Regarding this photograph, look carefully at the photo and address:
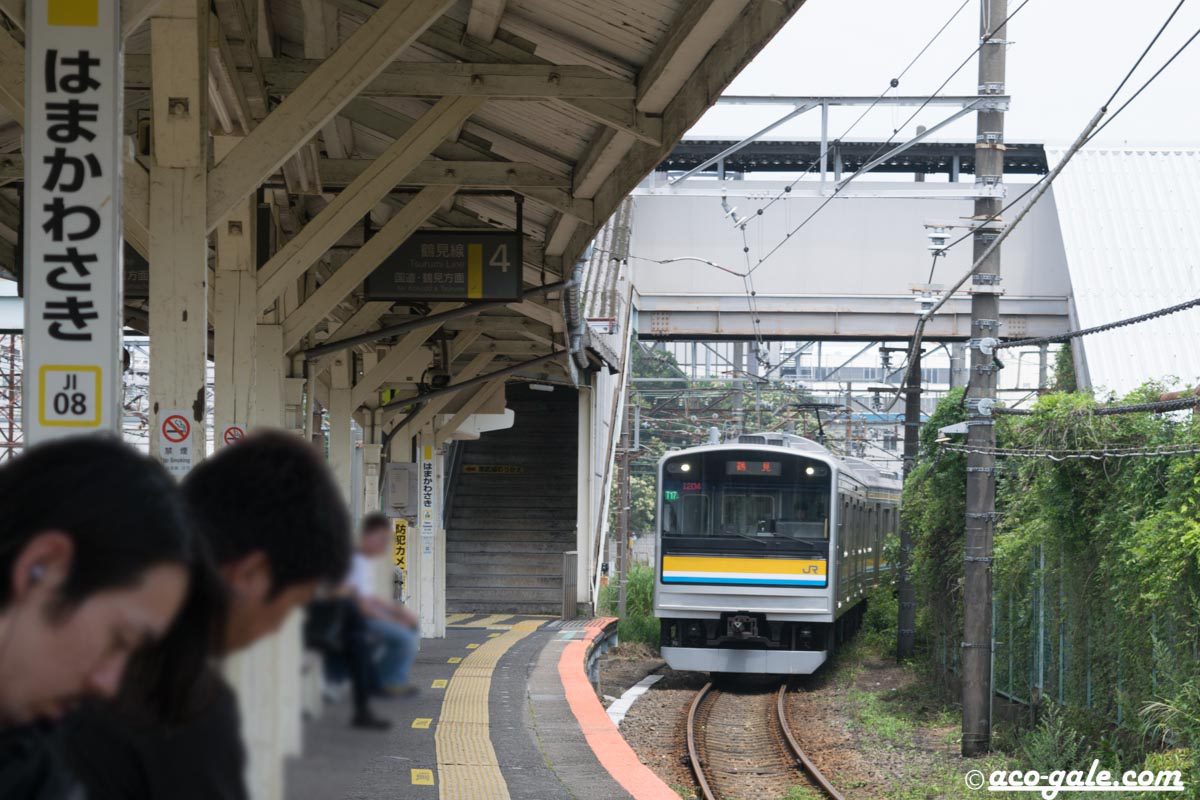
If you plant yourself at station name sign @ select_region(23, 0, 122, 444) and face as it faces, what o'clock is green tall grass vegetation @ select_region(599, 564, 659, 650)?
The green tall grass vegetation is roughly at 7 o'clock from the station name sign.

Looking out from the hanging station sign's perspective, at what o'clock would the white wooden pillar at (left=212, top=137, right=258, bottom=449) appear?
The white wooden pillar is roughly at 1 o'clock from the hanging station sign.

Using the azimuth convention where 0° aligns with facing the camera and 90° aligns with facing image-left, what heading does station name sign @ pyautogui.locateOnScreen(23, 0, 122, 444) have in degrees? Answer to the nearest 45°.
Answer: approximately 0°

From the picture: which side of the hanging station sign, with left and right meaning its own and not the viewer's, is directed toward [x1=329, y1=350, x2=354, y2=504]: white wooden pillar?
back

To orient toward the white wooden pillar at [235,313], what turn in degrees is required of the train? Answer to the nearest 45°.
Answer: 0° — it already faces it

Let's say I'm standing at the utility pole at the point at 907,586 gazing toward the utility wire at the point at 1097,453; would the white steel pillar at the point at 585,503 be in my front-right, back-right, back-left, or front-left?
back-right

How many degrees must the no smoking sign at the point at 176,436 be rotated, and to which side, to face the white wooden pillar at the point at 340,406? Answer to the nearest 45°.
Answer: approximately 180°

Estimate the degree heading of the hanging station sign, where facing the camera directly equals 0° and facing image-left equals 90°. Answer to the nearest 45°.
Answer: approximately 0°
